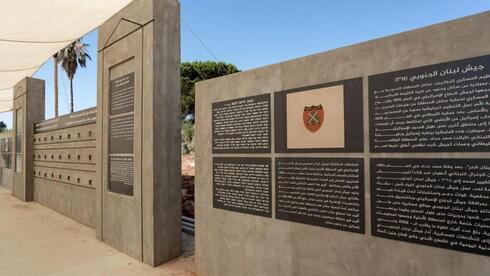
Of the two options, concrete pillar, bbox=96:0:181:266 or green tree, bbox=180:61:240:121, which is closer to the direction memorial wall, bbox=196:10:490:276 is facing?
the concrete pillar

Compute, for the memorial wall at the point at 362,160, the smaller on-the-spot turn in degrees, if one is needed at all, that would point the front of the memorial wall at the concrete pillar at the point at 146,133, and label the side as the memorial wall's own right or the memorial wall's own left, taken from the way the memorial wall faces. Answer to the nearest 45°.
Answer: approximately 90° to the memorial wall's own right

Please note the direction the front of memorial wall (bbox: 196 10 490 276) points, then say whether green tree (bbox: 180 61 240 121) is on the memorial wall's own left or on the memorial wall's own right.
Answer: on the memorial wall's own right

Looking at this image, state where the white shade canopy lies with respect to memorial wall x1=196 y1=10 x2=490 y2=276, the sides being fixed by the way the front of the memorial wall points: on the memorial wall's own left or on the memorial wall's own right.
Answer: on the memorial wall's own right

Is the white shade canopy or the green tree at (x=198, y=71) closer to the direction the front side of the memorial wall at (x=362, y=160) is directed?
the white shade canopy

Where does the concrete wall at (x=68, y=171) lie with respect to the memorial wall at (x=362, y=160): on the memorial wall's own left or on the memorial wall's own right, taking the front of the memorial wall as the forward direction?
on the memorial wall's own right

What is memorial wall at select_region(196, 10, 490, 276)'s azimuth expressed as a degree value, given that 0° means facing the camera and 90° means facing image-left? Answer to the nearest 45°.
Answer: approximately 45°
